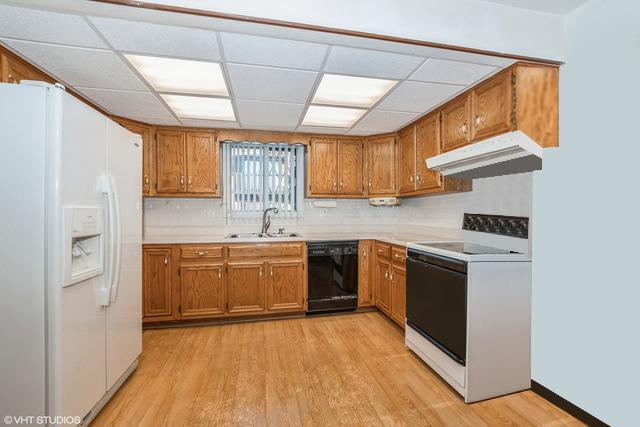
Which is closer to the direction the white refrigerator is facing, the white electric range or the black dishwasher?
the white electric range

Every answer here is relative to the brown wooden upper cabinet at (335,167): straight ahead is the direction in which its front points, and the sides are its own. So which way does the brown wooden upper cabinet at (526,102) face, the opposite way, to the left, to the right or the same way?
to the right

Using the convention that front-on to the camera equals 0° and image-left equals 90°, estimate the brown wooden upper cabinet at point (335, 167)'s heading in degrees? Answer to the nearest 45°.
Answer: approximately 0°

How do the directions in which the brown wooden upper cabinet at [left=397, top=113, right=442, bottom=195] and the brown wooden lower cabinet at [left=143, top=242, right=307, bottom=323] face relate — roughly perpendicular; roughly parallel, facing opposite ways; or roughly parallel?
roughly perpendicular
